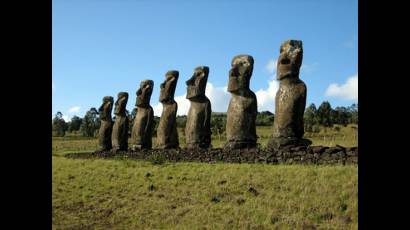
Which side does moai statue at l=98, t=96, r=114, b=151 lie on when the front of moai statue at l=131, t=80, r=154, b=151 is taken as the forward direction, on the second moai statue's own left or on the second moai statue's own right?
on the second moai statue's own right

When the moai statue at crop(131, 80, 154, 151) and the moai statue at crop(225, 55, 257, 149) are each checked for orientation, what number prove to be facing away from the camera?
0

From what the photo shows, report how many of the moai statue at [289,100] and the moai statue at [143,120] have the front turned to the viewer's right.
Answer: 0

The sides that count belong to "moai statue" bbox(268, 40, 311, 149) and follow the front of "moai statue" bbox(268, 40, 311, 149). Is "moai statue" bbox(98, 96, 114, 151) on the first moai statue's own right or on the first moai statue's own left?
on the first moai statue's own right

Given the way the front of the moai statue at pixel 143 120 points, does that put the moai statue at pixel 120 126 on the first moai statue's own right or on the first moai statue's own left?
on the first moai statue's own right

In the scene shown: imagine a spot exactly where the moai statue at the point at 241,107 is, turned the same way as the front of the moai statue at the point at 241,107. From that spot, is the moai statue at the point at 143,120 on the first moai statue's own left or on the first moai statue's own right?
on the first moai statue's own right

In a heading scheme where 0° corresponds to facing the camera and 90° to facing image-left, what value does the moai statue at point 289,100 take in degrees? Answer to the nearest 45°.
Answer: approximately 45°

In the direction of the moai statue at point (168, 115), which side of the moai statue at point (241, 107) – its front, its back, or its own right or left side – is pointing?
right

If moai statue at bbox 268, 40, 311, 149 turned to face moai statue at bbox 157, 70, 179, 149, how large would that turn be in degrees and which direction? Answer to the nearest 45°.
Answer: approximately 90° to its right

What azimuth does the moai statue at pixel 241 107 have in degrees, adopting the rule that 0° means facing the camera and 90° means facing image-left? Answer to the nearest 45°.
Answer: approximately 45°
